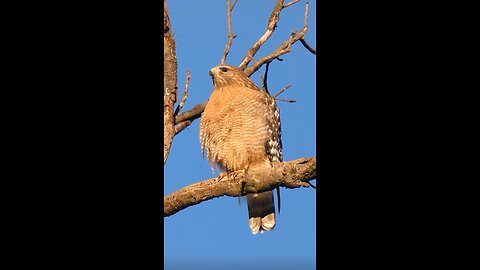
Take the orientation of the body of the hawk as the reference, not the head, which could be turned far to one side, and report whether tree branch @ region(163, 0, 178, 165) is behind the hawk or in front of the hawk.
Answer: in front

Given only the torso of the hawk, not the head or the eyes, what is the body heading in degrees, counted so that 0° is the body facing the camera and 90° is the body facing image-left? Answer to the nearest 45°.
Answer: approximately 45°
